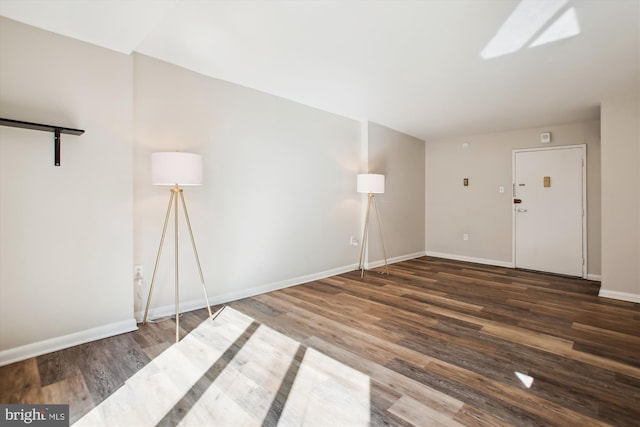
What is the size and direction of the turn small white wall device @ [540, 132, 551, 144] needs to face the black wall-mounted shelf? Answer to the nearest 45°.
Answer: approximately 45° to its right

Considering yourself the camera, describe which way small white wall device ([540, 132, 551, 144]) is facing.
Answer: facing the viewer
